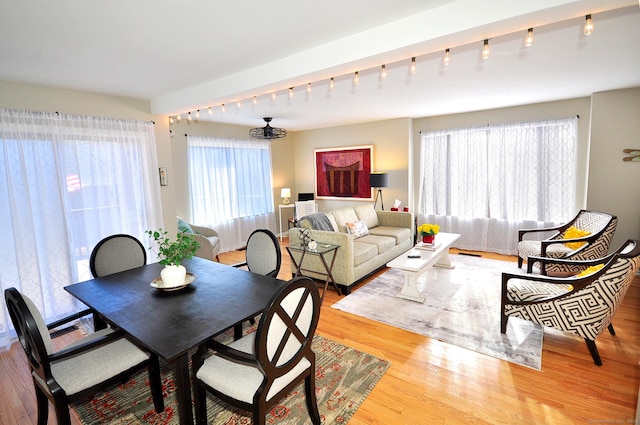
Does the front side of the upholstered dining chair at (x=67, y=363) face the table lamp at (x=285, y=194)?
yes

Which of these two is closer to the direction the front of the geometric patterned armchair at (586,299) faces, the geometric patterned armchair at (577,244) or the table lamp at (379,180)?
the table lamp

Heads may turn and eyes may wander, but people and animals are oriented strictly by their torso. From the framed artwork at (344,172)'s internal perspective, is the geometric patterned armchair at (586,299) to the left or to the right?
on its left

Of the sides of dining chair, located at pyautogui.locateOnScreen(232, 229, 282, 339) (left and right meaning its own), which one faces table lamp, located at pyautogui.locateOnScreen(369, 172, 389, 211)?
back

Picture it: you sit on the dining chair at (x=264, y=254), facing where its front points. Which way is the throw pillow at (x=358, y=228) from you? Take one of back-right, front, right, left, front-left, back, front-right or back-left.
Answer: back

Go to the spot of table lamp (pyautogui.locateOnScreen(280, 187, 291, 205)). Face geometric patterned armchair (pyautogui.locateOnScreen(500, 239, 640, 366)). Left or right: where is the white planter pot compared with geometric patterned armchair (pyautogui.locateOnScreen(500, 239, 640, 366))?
right
